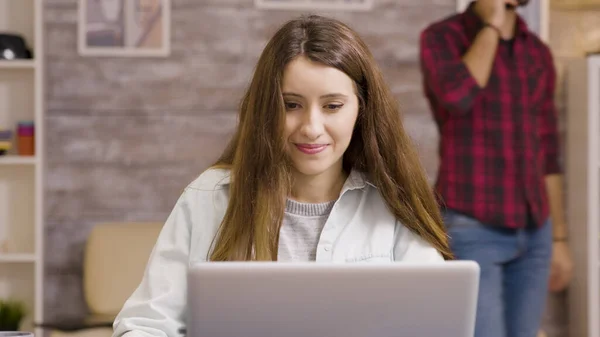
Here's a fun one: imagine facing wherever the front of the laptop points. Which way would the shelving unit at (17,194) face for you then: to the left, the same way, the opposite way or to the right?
the opposite way

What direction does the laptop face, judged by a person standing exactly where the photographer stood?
facing away from the viewer

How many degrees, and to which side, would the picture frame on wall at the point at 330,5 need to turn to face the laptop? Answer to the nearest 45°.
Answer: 0° — it already faces it

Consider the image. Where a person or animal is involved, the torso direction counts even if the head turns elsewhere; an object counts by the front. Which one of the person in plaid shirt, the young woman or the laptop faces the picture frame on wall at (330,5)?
the laptop

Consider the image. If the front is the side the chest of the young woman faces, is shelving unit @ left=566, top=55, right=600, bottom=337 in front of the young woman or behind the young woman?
behind

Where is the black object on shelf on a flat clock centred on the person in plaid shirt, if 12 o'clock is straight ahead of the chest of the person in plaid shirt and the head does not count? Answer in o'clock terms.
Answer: The black object on shelf is roughly at 4 o'clock from the person in plaid shirt.
